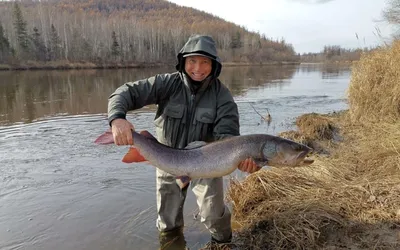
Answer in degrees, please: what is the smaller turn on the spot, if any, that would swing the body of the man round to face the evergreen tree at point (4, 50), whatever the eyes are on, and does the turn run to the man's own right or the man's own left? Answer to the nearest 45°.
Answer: approximately 135° to the man's own right

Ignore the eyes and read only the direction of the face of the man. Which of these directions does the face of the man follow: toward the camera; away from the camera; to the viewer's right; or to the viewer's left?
toward the camera

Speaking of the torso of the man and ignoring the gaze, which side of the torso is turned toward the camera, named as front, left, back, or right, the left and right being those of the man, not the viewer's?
front
